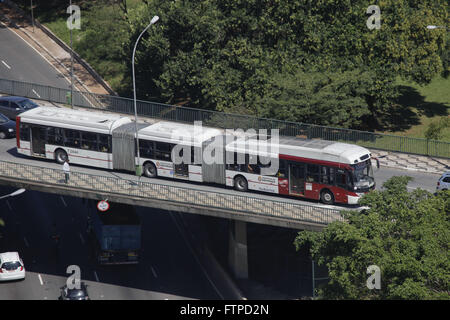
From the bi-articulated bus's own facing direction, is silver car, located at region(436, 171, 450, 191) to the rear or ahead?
ahead

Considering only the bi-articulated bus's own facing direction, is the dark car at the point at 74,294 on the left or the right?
on its right

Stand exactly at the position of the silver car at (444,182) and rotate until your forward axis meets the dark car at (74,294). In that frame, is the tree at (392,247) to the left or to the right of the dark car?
left

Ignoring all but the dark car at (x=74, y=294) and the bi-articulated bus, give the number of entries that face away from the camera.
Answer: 1

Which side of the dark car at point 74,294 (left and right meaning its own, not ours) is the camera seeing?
back

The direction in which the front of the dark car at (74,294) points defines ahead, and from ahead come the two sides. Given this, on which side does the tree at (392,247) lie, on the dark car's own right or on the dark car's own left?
on the dark car's own right

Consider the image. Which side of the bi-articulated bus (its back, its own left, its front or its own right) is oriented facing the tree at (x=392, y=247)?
front

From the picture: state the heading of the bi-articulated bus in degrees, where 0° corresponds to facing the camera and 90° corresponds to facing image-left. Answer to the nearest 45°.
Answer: approximately 315°

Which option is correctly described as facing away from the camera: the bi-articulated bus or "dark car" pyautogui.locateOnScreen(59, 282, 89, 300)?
the dark car

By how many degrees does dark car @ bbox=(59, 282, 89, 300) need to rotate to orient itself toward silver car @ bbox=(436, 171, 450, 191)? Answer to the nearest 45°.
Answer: approximately 90° to its right
